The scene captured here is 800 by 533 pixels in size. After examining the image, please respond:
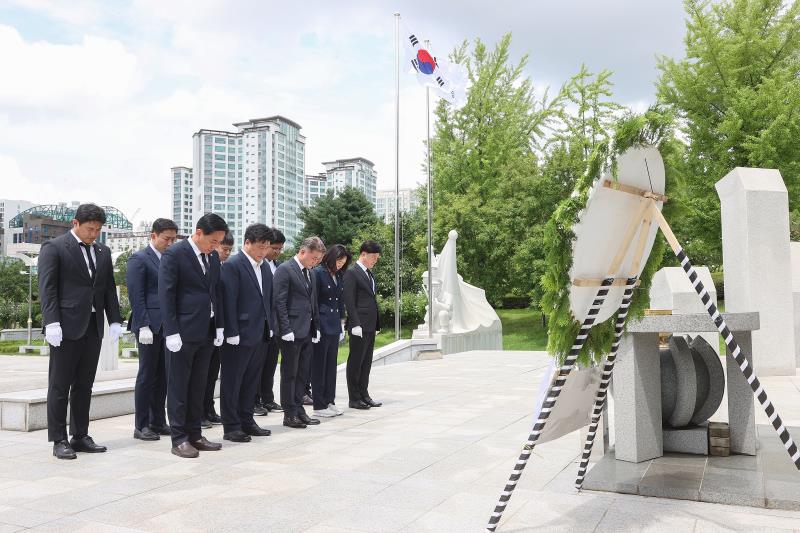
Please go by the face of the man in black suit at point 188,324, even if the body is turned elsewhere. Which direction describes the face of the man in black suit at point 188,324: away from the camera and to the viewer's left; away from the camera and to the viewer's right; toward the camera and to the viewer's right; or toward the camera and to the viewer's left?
toward the camera and to the viewer's right

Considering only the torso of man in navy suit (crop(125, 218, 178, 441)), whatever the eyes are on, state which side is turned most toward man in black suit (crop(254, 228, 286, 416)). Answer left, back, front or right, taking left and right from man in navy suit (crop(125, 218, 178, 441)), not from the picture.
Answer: left

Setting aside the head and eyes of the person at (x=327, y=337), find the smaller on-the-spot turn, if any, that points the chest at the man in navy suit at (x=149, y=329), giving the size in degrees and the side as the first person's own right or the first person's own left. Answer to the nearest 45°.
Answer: approximately 90° to the first person's own right

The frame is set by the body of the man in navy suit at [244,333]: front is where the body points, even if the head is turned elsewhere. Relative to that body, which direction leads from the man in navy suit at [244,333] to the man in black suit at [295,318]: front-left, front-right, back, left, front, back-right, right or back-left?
left

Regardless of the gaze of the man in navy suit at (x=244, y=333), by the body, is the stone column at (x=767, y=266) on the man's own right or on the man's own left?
on the man's own left

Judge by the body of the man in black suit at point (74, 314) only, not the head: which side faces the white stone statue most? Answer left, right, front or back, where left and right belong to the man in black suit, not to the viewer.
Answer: left

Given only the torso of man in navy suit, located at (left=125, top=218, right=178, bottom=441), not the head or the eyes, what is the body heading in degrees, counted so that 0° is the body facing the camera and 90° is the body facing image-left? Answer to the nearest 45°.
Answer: approximately 315°

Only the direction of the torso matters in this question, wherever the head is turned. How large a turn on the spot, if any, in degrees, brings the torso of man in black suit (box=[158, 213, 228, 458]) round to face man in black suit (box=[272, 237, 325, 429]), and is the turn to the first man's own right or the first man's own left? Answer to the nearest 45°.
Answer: approximately 90° to the first man's own left

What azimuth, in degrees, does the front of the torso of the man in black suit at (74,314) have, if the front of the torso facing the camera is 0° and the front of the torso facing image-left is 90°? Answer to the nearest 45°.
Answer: approximately 315°

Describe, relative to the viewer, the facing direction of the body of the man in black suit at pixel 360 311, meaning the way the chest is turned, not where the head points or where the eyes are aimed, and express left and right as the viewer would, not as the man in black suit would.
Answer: facing the viewer and to the right of the viewer

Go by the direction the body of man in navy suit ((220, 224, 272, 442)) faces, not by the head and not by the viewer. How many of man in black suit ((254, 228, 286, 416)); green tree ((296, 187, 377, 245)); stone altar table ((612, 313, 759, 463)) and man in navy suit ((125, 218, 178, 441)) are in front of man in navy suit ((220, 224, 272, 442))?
1
